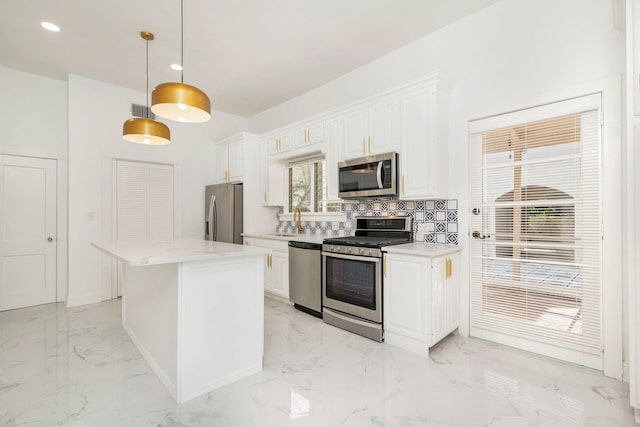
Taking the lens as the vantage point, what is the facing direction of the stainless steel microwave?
facing the viewer and to the left of the viewer

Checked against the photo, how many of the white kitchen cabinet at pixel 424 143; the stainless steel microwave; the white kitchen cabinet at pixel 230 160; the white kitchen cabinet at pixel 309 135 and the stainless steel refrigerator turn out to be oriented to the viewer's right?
0

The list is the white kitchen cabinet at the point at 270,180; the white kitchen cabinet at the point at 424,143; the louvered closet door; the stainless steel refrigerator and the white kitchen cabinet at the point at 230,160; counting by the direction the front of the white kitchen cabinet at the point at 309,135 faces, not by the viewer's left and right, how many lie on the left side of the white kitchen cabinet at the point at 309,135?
1

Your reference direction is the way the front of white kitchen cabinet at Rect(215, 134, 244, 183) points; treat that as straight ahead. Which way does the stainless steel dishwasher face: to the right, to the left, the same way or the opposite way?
the same way

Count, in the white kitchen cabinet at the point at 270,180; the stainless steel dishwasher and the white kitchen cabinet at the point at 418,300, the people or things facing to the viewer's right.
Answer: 0

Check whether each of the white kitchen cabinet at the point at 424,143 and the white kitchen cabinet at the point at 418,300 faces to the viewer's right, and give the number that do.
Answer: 0

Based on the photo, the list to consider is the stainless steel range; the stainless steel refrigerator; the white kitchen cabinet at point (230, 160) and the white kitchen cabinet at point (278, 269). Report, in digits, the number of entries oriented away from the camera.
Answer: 0

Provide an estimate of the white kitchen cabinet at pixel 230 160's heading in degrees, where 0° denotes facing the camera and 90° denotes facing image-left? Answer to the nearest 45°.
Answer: approximately 45°

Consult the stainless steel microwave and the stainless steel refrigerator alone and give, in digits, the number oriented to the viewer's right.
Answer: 0

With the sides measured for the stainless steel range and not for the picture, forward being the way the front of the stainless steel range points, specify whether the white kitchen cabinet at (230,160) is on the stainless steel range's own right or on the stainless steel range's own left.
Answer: on the stainless steel range's own right

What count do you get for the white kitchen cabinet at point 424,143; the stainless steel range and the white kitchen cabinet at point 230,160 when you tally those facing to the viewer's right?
0

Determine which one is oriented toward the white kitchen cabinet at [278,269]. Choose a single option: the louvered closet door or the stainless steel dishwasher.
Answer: the louvered closet door

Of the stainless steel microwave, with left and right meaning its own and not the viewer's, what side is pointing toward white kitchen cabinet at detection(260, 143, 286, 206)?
right

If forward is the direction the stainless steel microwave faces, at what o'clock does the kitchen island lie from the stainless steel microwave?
The kitchen island is roughly at 12 o'clock from the stainless steel microwave.

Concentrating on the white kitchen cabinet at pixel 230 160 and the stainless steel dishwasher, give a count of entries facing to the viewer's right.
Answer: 0
